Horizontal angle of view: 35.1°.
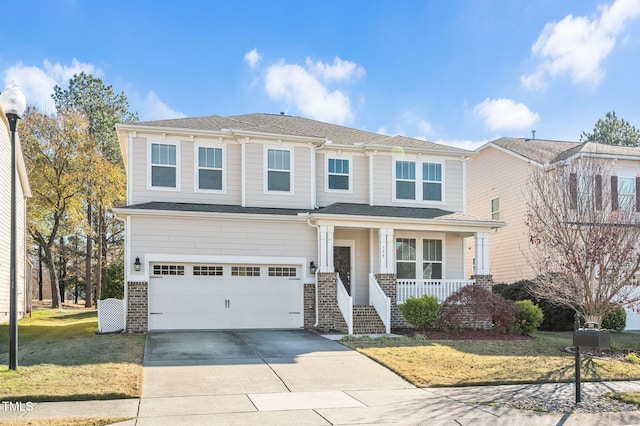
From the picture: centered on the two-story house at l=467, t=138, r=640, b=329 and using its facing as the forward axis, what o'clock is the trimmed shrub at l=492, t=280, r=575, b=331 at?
The trimmed shrub is roughly at 1 o'clock from the two-story house.

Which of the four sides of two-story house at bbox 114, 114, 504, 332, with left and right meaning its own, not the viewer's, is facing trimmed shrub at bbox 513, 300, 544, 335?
left

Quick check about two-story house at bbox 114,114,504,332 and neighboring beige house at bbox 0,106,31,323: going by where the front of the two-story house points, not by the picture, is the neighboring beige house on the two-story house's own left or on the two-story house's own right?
on the two-story house's own right

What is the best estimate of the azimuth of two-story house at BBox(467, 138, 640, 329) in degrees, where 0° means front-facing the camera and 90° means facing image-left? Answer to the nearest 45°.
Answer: approximately 315°

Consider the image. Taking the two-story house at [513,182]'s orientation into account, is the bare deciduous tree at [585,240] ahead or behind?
ahead

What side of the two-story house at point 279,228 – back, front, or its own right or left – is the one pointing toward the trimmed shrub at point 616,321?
left

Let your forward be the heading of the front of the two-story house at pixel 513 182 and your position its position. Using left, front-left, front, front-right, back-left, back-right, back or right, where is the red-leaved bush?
front-right

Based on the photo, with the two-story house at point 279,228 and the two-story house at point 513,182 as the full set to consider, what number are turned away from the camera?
0

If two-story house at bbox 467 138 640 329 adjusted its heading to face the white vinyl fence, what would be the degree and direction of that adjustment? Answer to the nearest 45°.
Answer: approximately 90° to its right

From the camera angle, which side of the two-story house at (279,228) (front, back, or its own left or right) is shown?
front

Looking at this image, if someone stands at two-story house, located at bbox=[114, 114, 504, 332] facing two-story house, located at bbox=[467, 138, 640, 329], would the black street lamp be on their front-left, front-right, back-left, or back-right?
back-right
